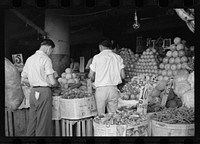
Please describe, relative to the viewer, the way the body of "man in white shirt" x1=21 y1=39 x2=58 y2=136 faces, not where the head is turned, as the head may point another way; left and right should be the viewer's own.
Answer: facing away from the viewer and to the right of the viewer

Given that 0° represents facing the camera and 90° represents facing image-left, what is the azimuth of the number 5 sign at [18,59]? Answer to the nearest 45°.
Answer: approximately 0°

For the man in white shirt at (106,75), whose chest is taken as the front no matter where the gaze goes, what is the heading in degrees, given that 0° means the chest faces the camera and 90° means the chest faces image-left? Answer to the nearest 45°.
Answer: approximately 180°

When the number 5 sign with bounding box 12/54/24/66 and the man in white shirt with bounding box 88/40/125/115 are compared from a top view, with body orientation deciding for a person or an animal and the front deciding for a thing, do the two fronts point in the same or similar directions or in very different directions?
very different directions

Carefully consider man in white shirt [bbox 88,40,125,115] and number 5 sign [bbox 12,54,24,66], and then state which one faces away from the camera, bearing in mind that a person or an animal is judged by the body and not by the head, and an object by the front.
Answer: the man in white shirt

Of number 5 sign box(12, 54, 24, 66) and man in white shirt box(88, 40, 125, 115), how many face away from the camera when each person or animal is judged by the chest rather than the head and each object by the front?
1

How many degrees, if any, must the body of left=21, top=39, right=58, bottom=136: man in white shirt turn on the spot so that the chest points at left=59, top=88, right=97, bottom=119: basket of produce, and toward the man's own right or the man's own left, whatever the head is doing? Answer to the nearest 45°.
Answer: approximately 45° to the man's own right

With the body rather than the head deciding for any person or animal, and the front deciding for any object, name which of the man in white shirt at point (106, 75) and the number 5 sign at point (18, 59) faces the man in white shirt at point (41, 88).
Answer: the number 5 sign

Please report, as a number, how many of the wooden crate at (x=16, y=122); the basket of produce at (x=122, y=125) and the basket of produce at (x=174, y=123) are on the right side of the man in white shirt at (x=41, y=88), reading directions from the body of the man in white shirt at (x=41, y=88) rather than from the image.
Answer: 2

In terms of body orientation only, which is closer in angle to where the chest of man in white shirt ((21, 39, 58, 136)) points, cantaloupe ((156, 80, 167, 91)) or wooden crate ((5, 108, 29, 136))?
the cantaloupe
